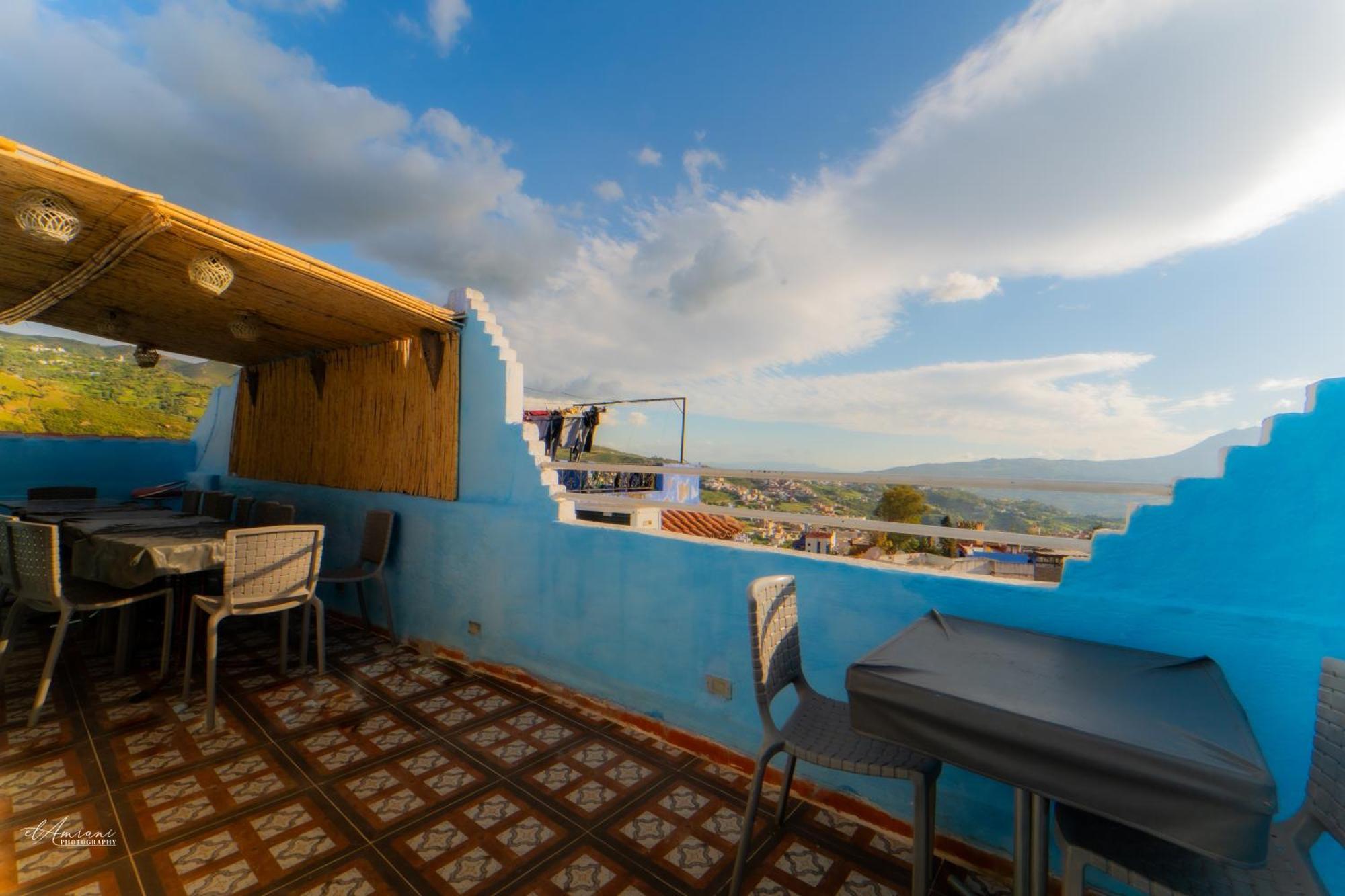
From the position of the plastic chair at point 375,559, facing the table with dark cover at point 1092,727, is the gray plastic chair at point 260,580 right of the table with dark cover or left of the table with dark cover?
right

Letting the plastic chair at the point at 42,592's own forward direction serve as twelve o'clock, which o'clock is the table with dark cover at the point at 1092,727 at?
The table with dark cover is roughly at 4 o'clock from the plastic chair.

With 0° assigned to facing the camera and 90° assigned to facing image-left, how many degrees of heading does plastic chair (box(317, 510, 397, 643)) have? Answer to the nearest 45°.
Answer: approximately 45°

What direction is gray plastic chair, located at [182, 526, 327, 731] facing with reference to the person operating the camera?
facing away from the viewer and to the left of the viewer

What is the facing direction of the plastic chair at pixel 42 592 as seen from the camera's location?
facing away from the viewer and to the right of the viewer

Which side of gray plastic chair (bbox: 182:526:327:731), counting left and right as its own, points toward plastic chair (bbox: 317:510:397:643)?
right

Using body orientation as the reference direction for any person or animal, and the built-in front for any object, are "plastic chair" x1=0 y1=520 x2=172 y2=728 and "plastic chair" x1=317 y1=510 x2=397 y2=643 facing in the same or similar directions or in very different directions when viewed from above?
very different directions

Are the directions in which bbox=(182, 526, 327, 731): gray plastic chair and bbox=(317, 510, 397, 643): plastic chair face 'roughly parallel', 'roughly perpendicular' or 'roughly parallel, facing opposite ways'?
roughly perpendicular
